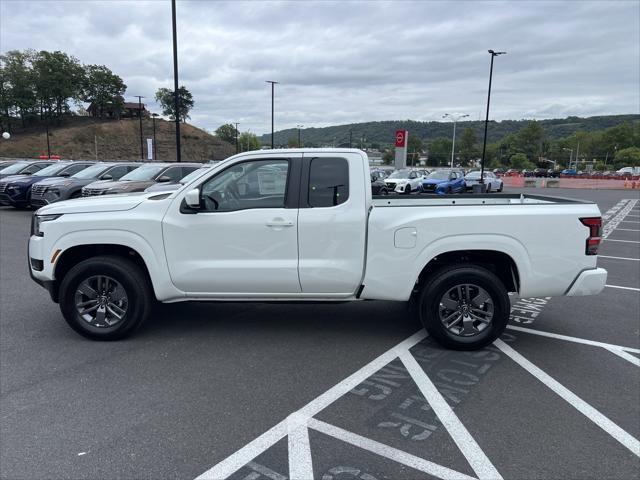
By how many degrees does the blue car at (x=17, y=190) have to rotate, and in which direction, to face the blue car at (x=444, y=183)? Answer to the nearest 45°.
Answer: approximately 135° to its left

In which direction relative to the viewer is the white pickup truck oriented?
to the viewer's left

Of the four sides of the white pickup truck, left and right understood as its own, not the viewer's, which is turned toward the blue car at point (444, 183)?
right

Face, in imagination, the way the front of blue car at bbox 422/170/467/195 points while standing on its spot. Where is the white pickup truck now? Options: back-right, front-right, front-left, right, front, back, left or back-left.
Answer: front-left

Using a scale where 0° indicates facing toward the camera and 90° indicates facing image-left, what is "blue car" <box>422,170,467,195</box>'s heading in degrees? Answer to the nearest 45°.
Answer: approximately 45°
